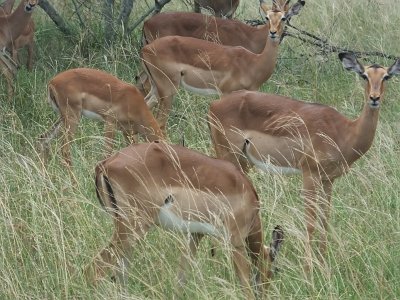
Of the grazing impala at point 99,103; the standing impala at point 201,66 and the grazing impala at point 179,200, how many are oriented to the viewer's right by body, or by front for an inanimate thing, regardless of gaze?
3

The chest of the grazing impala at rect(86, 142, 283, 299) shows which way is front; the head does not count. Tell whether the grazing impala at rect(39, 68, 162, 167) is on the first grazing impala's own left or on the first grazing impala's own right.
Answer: on the first grazing impala's own left

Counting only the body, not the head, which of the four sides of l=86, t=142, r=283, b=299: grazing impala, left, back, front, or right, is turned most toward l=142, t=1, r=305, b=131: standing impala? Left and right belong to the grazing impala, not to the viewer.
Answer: left

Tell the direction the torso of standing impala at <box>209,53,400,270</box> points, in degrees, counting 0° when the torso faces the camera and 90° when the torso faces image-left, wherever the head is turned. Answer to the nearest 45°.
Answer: approximately 270°

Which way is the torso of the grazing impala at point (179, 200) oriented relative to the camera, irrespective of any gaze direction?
to the viewer's right

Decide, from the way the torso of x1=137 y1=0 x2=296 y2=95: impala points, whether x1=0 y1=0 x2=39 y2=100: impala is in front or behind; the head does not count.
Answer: behind

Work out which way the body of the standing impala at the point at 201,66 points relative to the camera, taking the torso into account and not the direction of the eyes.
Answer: to the viewer's right

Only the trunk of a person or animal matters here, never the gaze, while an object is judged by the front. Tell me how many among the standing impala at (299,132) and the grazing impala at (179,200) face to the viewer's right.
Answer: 2
